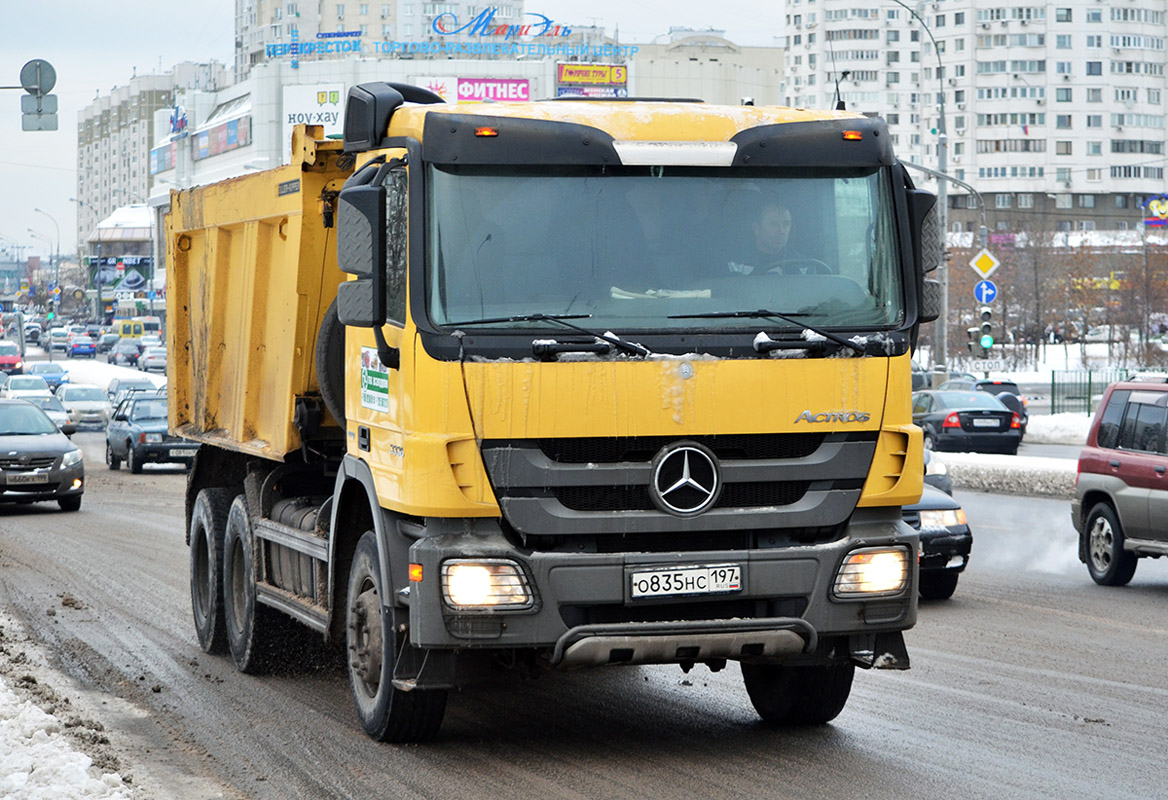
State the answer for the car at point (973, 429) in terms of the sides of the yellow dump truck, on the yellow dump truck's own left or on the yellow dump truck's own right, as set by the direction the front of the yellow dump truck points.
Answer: on the yellow dump truck's own left

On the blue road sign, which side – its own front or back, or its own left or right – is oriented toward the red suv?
front

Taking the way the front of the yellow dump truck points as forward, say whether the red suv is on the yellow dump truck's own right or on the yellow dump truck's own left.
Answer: on the yellow dump truck's own left

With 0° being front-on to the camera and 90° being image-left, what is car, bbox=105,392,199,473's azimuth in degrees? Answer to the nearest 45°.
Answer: approximately 315°

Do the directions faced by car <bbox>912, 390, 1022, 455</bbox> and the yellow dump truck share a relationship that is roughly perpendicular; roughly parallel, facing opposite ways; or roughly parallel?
roughly parallel, facing opposite ways

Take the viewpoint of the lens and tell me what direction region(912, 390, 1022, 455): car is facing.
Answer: facing away from the viewer and to the left of the viewer

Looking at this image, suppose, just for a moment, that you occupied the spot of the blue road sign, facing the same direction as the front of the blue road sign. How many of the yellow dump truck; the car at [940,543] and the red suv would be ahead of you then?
3

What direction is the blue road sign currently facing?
toward the camera

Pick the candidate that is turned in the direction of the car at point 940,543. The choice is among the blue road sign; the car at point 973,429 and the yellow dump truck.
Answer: the blue road sign

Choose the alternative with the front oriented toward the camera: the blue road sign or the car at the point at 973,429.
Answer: the blue road sign

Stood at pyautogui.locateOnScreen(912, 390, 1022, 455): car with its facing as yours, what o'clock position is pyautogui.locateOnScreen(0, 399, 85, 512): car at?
pyautogui.locateOnScreen(0, 399, 85, 512): car is roughly at 9 o'clock from pyautogui.locateOnScreen(912, 390, 1022, 455): car.

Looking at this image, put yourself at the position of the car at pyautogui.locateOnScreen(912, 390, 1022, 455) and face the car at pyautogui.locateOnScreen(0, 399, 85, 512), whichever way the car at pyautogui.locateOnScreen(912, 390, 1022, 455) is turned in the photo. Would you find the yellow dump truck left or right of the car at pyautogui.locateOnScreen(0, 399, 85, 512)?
left

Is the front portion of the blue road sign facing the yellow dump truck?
yes

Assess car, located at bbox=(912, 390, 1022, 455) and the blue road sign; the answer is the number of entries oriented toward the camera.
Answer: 1
